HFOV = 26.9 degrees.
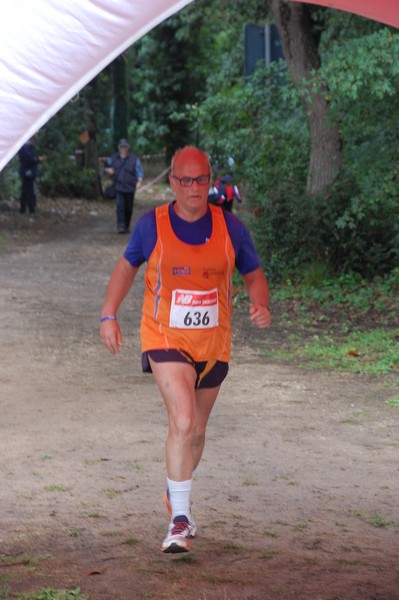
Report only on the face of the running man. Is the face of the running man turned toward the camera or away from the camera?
toward the camera

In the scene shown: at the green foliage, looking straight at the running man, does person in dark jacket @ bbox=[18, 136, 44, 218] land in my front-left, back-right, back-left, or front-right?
back-right

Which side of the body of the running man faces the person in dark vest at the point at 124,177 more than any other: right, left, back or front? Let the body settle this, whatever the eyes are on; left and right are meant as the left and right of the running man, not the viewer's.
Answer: back

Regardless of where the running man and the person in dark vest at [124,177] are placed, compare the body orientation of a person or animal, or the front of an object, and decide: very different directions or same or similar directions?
same or similar directions

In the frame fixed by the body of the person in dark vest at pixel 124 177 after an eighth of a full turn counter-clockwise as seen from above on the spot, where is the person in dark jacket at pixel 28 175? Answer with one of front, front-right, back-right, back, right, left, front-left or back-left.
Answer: back

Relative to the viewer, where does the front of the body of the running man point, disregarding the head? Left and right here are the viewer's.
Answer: facing the viewer

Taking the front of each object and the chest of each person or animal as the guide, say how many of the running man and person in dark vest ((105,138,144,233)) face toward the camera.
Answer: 2

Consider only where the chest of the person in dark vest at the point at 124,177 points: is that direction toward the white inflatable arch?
yes

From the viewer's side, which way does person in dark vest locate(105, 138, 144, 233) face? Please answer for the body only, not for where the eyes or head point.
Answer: toward the camera

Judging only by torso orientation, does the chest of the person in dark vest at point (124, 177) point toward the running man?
yes

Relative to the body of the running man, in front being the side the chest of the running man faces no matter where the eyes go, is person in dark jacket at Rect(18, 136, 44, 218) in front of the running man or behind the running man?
behind
